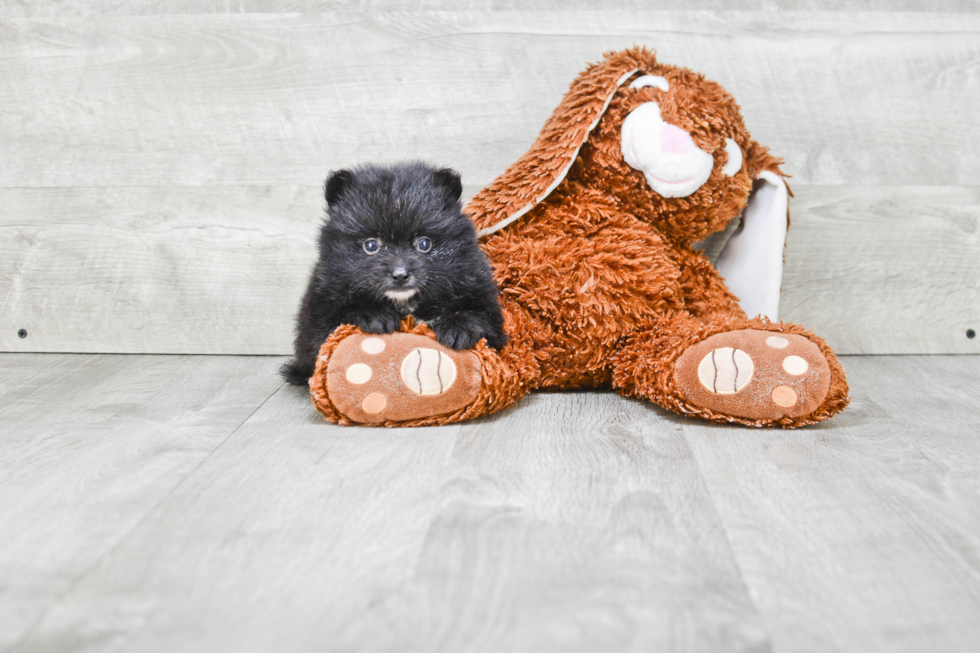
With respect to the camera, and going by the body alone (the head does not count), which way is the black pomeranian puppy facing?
toward the camera

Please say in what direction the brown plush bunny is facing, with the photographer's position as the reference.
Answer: facing the viewer

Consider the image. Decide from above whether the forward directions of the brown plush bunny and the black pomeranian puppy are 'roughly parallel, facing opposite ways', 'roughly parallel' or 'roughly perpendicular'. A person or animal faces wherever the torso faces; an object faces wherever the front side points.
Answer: roughly parallel
